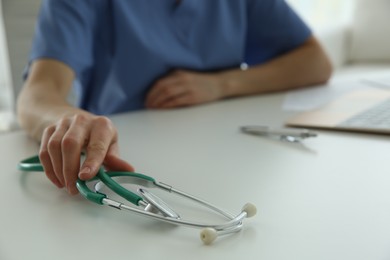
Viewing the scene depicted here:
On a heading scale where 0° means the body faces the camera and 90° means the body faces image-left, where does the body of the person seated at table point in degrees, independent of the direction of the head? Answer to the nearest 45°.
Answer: approximately 0°
